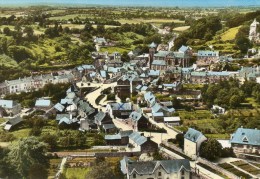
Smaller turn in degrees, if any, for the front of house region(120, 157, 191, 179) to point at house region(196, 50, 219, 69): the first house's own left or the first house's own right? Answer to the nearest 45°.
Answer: approximately 180°

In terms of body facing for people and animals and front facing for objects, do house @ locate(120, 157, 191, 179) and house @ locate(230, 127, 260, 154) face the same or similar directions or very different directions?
same or similar directions

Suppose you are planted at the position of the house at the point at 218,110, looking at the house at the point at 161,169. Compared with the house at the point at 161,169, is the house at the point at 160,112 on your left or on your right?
right

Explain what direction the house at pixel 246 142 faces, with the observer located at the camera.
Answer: facing the viewer

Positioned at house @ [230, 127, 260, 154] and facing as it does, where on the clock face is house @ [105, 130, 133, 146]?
house @ [105, 130, 133, 146] is roughly at 3 o'clock from house @ [230, 127, 260, 154].

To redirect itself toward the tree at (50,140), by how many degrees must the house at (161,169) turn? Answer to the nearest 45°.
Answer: approximately 135° to its right

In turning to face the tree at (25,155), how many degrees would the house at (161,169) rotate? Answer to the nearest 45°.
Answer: approximately 90° to its right

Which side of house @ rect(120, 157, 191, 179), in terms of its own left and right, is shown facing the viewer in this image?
front

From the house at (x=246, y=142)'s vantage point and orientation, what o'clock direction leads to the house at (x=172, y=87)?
the house at (x=172, y=87) is roughly at 5 o'clock from the house at (x=246, y=142).

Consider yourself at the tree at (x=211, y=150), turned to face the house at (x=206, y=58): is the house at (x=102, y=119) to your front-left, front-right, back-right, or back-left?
front-left

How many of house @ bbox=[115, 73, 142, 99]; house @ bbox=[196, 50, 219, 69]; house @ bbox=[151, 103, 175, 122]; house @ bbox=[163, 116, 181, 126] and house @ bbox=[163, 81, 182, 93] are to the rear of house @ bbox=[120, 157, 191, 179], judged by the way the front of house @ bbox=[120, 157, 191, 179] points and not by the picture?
5

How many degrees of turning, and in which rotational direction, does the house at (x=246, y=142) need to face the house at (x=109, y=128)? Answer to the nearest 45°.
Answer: approximately 90° to its right

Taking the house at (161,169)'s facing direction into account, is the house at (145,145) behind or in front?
behind

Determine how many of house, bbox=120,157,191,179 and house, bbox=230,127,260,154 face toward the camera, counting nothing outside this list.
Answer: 2

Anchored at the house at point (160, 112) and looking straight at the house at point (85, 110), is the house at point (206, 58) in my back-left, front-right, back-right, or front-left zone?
back-right

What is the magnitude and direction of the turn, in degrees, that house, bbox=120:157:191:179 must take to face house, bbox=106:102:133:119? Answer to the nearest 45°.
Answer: approximately 180°
